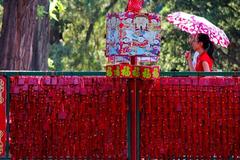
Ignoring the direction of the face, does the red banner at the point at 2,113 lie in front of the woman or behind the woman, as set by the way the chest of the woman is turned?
in front

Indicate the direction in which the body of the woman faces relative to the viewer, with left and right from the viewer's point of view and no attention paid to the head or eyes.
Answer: facing to the left of the viewer

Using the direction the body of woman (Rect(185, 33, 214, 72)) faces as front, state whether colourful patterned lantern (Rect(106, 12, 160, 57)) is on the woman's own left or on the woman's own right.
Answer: on the woman's own left

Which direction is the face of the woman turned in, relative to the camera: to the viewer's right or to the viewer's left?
to the viewer's left

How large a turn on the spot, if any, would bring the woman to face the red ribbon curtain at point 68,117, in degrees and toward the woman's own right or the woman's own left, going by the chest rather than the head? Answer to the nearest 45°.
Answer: approximately 45° to the woman's own left
